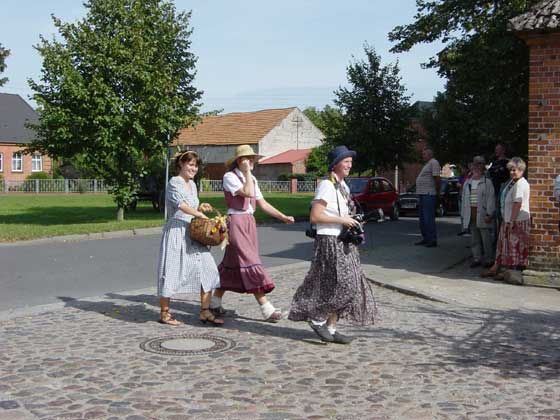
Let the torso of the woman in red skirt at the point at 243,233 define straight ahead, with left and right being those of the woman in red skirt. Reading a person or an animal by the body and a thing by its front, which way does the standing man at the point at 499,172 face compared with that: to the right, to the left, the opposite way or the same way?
to the right

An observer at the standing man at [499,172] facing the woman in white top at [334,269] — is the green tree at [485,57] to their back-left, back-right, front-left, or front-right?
back-right

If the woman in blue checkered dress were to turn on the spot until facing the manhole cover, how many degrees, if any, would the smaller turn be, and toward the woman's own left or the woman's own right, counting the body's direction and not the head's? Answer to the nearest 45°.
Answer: approximately 45° to the woman's own right

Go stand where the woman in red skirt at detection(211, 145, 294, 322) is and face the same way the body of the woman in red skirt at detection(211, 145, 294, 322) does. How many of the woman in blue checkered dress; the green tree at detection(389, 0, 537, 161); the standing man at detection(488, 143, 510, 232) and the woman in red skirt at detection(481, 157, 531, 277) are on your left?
3

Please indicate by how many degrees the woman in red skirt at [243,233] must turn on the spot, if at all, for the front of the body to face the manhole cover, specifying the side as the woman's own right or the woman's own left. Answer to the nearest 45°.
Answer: approximately 90° to the woman's own right

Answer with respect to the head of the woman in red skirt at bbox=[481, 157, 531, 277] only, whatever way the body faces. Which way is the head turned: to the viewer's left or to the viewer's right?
to the viewer's left

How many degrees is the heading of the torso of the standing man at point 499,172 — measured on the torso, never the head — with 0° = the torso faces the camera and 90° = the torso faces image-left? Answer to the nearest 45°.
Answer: approximately 45°

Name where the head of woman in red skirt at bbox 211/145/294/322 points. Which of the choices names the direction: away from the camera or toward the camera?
toward the camera

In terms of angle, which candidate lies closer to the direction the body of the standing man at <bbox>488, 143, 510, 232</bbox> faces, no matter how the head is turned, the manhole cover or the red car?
the manhole cover

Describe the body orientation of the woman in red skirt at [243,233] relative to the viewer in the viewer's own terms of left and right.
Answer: facing the viewer and to the right of the viewer

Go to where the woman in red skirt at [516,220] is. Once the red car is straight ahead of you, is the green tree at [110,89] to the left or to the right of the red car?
left

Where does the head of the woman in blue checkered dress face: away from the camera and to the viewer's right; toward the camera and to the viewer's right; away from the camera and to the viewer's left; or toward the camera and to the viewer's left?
toward the camera and to the viewer's right

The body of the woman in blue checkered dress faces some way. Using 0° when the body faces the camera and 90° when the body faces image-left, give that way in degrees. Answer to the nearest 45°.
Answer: approximately 315°
